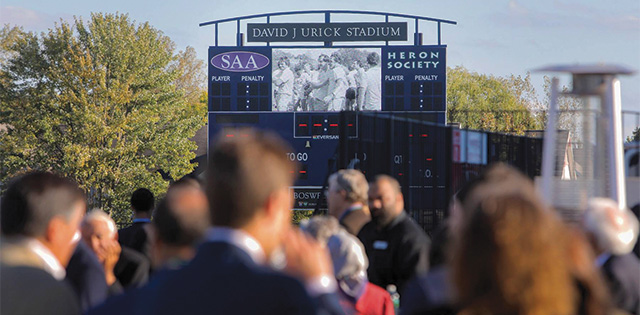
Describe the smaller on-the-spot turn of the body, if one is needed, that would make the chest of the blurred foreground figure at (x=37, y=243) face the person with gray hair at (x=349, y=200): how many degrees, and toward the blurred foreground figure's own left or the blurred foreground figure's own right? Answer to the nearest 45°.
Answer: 0° — they already face them

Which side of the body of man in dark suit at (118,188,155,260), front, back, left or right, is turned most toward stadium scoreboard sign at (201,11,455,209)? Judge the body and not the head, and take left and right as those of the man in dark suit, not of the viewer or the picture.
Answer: front

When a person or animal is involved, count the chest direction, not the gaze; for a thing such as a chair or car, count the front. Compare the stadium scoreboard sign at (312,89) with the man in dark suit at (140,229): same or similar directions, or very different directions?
very different directions

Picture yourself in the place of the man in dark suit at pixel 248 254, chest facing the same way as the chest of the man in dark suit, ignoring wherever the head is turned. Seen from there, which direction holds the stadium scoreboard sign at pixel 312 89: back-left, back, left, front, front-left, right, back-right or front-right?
front-left

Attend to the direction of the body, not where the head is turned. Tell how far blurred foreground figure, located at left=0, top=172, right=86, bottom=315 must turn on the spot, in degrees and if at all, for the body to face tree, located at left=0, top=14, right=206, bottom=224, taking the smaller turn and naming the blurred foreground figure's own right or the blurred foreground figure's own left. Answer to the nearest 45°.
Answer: approximately 45° to the blurred foreground figure's own left

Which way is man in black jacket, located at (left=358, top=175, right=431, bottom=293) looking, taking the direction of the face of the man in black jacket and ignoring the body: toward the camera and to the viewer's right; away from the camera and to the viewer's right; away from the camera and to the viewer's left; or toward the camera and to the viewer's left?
toward the camera and to the viewer's left

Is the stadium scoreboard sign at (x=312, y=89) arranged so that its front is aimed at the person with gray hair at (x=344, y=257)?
yes

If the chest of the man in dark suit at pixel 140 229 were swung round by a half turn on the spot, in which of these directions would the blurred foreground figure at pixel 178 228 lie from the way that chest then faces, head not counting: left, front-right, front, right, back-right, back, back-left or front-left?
front

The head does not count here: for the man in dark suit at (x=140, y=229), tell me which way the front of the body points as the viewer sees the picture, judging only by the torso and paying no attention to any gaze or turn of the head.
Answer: away from the camera

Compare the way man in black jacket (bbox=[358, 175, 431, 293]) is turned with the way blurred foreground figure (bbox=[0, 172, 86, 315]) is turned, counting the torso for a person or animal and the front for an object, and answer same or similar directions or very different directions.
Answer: very different directions
